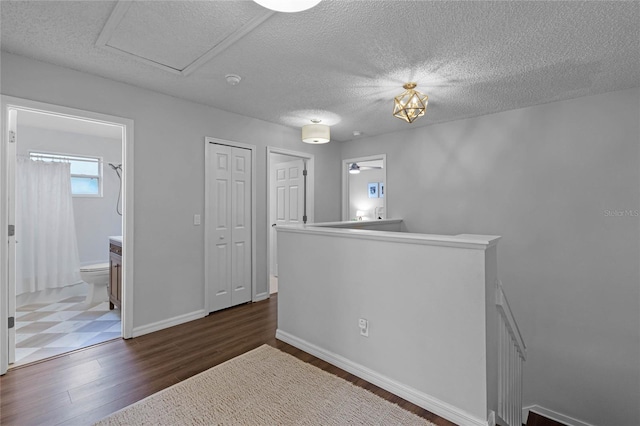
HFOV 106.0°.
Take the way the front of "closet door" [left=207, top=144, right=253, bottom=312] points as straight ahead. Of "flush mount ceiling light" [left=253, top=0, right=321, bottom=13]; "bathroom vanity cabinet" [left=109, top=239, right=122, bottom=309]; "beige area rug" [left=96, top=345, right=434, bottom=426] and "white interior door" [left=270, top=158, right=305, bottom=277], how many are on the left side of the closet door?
1

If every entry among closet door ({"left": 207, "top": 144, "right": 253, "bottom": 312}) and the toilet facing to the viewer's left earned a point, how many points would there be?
1

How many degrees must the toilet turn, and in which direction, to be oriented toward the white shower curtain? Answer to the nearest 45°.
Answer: approximately 45° to its right

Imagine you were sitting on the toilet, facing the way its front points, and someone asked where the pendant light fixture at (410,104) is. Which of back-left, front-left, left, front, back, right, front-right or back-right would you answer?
back-left

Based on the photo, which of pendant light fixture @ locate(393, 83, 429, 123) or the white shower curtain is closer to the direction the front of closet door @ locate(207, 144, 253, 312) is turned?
the pendant light fixture

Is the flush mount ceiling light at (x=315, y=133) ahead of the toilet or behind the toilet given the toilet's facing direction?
behind

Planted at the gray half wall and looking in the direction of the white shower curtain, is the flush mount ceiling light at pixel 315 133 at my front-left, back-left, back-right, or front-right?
front-right

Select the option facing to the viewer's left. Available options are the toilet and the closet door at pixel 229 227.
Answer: the toilet

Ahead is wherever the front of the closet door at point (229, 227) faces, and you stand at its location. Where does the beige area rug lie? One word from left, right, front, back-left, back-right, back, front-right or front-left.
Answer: front-right

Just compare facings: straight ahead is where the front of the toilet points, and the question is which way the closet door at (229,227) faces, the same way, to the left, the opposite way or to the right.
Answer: to the left

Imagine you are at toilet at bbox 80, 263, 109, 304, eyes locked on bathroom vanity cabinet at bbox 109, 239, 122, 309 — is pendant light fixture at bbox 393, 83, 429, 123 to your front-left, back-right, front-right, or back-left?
front-left

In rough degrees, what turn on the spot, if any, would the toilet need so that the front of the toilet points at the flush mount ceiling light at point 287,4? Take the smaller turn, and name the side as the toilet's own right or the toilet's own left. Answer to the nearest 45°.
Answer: approximately 90° to the toilet's own left

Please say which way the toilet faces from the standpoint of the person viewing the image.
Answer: facing to the left of the viewer

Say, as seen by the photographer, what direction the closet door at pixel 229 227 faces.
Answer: facing the viewer and to the right of the viewer
